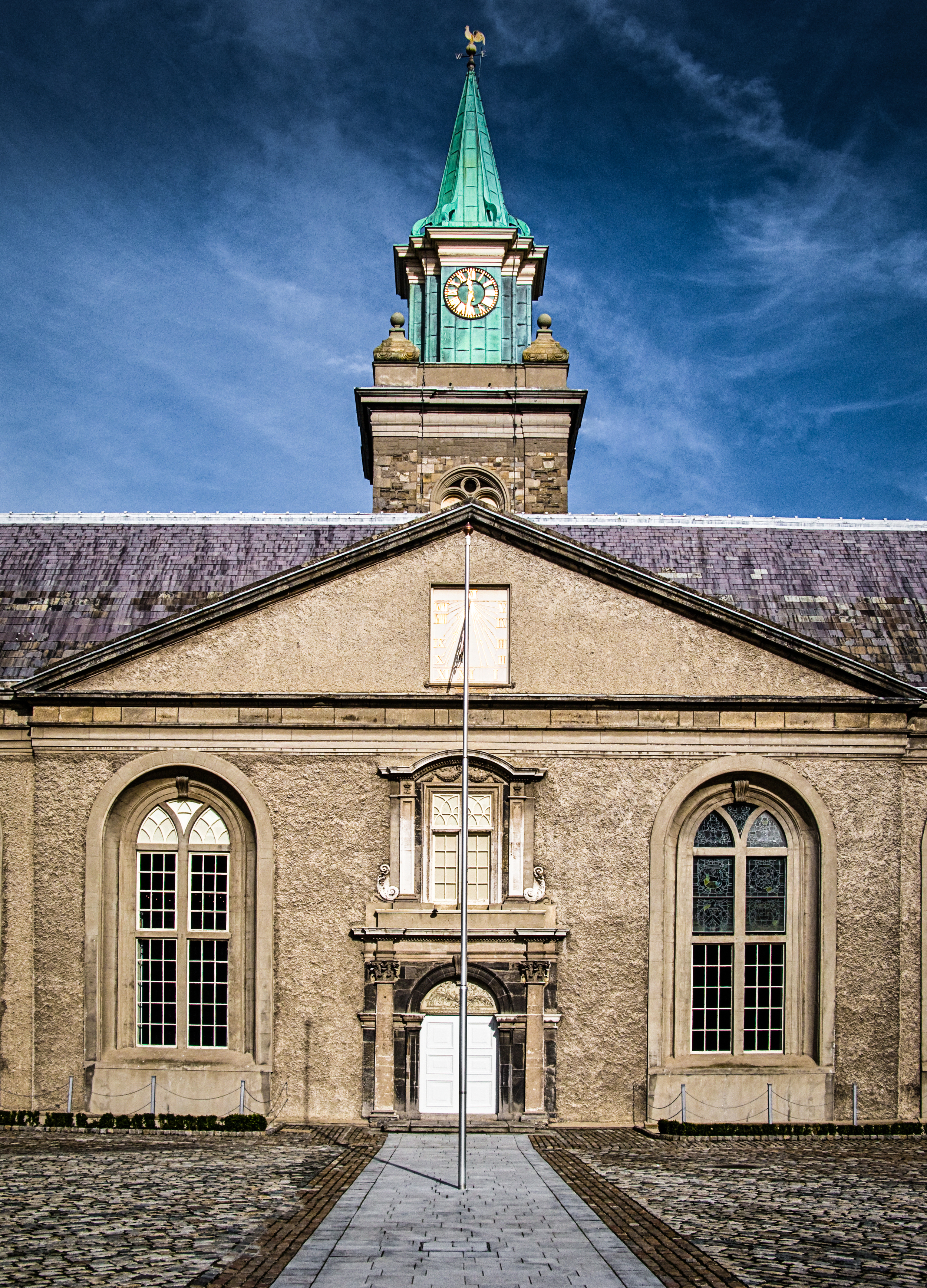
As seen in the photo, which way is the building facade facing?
toward the camera

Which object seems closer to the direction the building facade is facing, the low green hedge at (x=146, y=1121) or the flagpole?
the flagpole

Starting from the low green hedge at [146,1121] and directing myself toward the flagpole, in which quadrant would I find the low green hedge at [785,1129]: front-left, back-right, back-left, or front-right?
front-left

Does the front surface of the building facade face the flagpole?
yes

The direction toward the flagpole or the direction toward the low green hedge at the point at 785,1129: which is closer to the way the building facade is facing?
the flagpole
